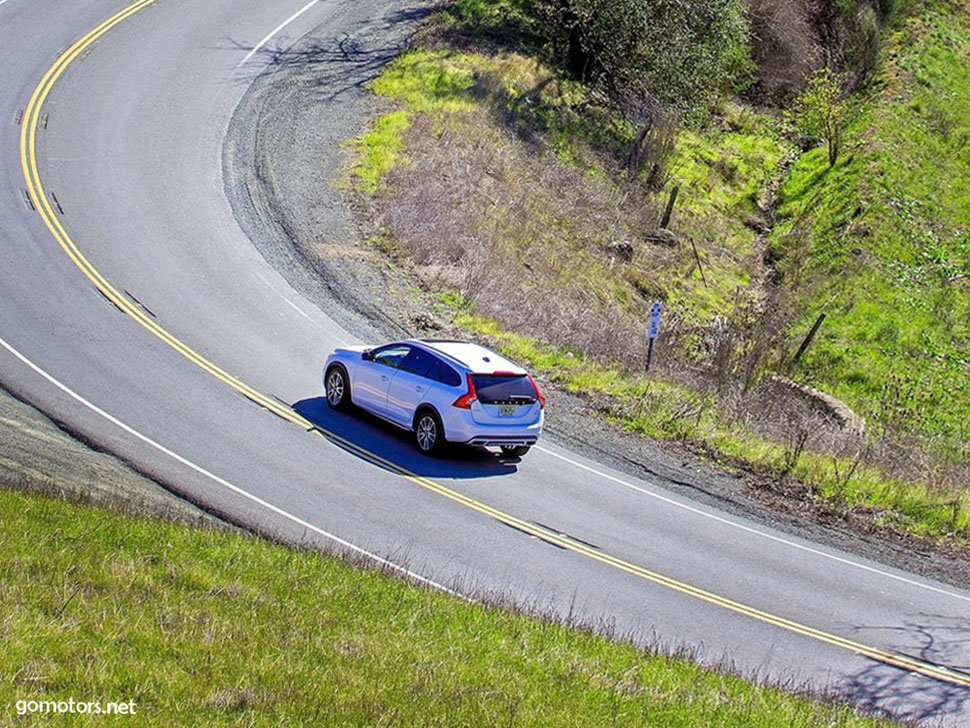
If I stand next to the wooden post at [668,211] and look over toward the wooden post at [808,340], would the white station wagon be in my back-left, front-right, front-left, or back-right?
front-right

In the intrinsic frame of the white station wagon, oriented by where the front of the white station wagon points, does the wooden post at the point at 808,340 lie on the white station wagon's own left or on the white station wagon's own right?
on the white station wagon's own right

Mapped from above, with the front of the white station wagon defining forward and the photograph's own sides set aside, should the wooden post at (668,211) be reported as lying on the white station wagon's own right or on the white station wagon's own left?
on the white station wagon's own right

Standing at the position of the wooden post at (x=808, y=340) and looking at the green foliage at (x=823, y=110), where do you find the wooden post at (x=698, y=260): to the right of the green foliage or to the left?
left

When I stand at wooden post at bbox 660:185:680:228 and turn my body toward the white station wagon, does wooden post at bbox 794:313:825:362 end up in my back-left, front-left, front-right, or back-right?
front-left

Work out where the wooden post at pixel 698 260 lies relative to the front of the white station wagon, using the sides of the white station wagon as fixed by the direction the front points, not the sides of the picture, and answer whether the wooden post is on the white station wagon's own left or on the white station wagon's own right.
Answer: on the white station wagon's own right

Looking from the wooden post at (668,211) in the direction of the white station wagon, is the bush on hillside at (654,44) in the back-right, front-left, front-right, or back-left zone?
back-right

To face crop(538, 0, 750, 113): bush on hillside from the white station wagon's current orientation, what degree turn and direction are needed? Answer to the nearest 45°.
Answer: approximately 45° to its right

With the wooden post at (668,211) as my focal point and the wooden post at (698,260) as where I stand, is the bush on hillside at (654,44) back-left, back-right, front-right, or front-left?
front-right

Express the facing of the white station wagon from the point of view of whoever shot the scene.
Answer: facing away from the viewer and to the left of the viewer

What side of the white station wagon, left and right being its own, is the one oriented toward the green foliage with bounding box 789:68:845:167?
right
